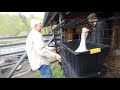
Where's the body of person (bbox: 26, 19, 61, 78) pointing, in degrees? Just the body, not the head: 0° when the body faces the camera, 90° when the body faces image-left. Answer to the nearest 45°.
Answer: approximately 270°

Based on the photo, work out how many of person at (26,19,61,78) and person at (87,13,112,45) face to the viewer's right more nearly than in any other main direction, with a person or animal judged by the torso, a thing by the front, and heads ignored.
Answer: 1

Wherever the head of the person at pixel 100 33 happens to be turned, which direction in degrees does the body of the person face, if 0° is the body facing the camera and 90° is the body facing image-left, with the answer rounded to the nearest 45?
approximately 45°

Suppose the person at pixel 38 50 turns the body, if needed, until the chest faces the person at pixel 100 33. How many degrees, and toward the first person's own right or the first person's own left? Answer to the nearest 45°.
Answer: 0° — they already face them

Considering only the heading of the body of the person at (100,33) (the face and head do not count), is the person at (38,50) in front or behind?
in front

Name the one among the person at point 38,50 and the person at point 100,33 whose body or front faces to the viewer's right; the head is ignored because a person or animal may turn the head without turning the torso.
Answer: the person at point 38,50

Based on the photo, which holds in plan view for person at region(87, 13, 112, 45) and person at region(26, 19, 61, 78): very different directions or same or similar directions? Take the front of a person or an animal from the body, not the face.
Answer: very different directions
